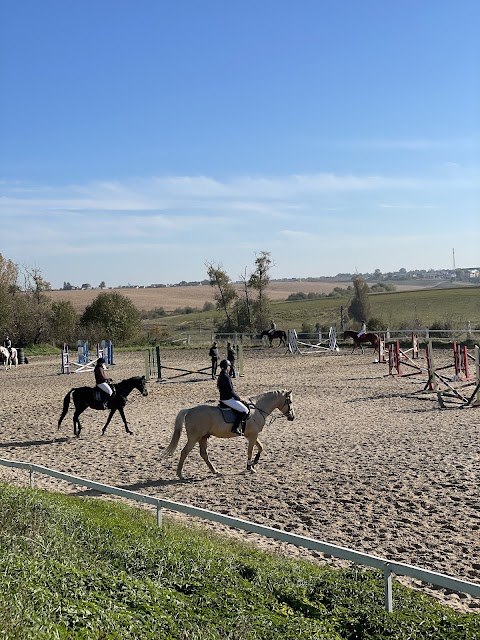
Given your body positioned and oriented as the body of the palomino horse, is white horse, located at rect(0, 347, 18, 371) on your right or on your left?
on your left

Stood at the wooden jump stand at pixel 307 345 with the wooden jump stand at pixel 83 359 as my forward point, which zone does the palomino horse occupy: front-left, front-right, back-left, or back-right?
front-left

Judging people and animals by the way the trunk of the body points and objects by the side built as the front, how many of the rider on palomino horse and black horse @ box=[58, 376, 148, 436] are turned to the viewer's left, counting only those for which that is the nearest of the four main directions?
0

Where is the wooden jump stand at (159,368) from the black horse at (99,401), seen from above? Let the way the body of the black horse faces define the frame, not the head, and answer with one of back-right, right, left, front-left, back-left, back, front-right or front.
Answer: left

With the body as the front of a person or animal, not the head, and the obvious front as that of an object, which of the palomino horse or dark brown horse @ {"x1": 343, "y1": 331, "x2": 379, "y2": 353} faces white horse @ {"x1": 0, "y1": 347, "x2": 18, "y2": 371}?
the dark brown horse

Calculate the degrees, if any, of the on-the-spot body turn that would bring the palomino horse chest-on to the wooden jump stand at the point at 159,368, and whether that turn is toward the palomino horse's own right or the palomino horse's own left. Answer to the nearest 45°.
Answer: approximately 90° to the palomino horse's own left

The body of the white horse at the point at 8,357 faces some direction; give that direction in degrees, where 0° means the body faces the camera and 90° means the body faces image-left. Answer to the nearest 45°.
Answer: approximately 45°

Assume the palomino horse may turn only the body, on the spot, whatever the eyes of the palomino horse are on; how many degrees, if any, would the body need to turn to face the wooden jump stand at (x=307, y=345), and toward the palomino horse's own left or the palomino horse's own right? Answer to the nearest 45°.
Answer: approximately 90° to the palomino horse's own left

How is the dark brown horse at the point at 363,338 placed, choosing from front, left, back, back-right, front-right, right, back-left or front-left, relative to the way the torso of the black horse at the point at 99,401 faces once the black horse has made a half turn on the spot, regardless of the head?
back-right

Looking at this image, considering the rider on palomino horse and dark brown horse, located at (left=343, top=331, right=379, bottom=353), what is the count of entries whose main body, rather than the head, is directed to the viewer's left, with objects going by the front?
1

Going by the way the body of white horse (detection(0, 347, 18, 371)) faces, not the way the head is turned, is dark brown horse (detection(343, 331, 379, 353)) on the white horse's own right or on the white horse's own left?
on the white horse's own left

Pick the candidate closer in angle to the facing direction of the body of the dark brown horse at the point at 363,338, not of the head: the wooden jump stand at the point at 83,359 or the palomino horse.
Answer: the wooden jump stand

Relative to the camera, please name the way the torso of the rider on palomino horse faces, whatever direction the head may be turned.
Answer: to the viewer's right

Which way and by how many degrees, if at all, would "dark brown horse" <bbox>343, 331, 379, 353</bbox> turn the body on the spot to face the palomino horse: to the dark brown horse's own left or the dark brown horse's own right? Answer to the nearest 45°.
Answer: approximately 90° to the dark brown horse's own left

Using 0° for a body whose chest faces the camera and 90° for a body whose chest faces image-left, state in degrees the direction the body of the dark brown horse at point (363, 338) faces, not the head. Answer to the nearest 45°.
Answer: approximately 90°

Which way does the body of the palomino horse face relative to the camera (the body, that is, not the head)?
to the viewer's right

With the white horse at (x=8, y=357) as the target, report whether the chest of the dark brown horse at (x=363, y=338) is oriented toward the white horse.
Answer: yes

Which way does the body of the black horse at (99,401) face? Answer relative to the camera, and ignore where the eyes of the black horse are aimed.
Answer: to the viewer's right
